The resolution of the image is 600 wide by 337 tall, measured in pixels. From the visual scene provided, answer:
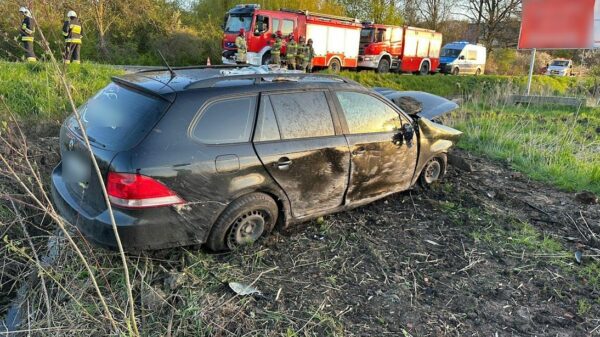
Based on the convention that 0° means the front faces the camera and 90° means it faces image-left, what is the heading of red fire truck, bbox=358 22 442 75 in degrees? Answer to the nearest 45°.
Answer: approximately 45°

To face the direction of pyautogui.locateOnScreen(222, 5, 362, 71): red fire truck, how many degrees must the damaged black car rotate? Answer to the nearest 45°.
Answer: approximately 45° to its left

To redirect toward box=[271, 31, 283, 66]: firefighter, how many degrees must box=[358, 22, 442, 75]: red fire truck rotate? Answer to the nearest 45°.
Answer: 0° — it already faces them

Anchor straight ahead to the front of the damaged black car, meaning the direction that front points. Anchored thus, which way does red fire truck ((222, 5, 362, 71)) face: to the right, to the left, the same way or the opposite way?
the opposite way

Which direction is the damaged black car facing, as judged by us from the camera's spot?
facing away from the viewer and to the right of the viewer

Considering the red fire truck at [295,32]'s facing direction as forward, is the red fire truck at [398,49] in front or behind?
behind

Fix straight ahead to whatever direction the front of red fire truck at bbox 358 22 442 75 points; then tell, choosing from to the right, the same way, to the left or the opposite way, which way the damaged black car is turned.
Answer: the opposite way

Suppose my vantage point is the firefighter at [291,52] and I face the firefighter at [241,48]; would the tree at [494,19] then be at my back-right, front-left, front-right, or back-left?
back-right
